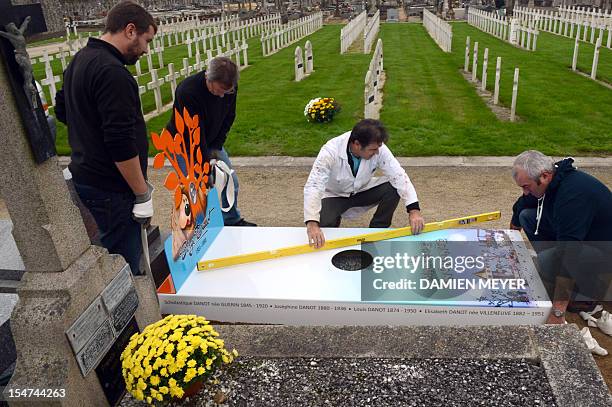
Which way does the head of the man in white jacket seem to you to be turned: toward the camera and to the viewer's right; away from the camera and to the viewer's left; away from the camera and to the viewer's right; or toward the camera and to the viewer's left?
toward the camera and to the viewer's right

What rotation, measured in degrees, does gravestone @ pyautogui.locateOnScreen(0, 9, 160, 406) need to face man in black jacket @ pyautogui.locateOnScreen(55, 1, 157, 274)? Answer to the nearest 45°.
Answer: approximately 90° to its left

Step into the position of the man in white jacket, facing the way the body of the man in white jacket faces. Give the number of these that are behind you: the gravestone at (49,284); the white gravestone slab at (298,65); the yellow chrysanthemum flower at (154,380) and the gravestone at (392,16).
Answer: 2

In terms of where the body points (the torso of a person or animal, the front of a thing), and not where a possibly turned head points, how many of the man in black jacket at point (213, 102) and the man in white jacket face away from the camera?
0

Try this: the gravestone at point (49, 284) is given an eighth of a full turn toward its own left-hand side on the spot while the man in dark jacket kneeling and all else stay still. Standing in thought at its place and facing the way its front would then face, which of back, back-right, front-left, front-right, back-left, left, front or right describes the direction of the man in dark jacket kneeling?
front

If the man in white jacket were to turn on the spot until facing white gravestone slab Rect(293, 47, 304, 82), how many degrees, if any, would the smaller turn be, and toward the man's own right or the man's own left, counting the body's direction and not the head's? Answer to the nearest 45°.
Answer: approximately 180°

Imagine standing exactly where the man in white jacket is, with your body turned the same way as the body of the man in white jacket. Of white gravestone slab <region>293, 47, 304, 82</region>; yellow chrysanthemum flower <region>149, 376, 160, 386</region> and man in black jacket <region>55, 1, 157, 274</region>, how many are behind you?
1

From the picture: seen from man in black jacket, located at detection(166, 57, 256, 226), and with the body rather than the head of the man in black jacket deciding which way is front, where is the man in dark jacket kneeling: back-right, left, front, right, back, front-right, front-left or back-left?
front

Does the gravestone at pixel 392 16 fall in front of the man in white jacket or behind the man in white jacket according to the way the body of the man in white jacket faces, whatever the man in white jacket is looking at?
behind

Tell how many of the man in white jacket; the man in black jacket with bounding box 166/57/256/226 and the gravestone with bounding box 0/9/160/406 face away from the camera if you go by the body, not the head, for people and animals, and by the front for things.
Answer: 0

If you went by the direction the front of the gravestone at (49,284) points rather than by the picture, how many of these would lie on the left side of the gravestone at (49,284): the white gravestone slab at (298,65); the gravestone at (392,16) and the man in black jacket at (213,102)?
3

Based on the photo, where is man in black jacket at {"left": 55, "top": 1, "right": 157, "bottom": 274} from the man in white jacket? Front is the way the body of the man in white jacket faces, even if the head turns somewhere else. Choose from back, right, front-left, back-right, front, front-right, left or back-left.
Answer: front-right

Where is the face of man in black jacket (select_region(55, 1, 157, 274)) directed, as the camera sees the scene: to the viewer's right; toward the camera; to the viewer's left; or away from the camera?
to the viewer's right

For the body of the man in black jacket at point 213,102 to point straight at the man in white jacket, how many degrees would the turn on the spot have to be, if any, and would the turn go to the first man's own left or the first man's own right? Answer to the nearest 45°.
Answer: approximately 45° to the first man's own left

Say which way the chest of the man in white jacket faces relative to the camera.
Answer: toward the camera

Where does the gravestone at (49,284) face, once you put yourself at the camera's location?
facing the viewer and to the right of the viewer

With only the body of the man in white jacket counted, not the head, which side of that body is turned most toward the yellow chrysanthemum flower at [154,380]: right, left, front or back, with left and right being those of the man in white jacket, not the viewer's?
front

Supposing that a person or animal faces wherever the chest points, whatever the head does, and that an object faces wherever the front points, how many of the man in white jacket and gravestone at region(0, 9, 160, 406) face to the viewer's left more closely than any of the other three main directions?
0
